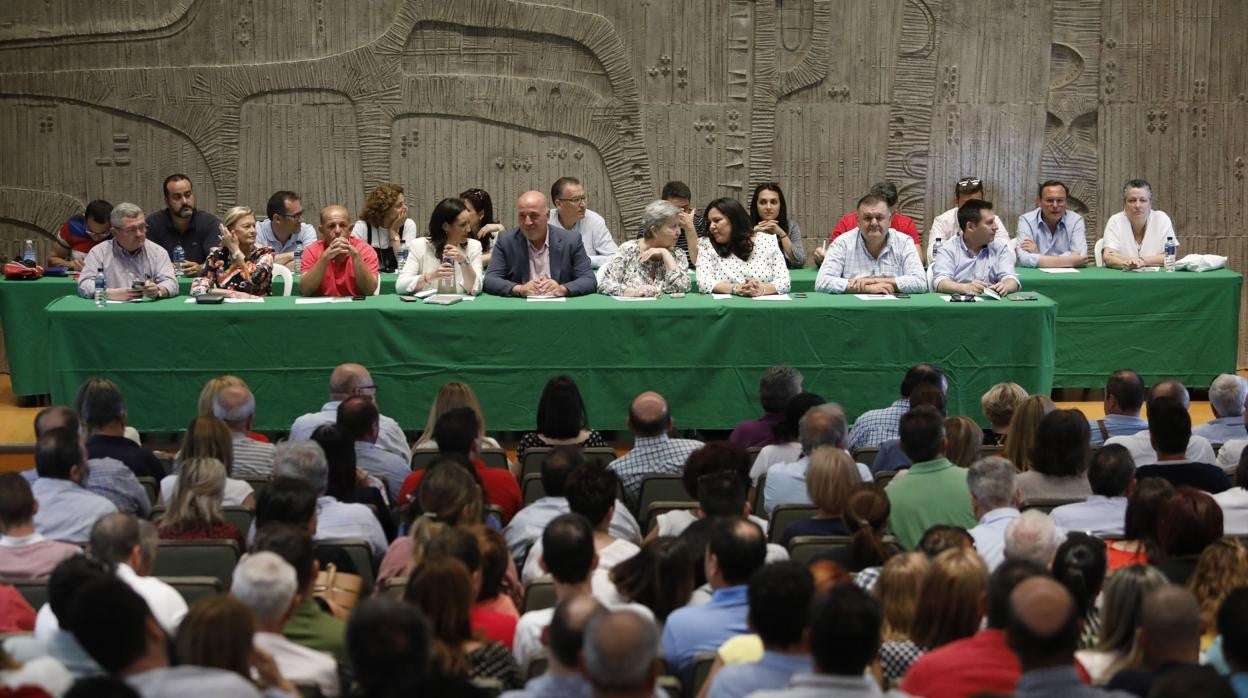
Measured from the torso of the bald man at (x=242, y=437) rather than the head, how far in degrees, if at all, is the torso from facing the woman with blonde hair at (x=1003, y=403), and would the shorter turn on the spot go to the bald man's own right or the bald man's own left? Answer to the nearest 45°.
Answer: approximately 90° to the bald man's own right

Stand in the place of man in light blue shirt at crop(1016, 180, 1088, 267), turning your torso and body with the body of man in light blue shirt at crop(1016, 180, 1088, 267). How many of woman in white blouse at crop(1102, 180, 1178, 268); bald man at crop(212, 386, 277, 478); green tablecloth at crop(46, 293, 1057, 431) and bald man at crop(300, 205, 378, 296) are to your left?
1

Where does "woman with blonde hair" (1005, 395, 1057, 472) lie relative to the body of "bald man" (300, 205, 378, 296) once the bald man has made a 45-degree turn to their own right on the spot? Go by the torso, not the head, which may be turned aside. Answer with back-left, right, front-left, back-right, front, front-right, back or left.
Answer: left

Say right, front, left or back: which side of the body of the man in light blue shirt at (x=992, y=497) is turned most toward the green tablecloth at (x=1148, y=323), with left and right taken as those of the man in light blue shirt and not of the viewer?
front

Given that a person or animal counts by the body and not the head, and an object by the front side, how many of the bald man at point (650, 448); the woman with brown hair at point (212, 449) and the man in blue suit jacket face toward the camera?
1

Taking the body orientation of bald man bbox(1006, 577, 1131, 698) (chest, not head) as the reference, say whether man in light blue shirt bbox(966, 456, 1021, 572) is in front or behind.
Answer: in front

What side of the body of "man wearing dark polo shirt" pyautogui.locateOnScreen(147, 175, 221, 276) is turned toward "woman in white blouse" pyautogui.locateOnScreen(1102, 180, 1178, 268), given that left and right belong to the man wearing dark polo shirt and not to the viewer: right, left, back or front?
left

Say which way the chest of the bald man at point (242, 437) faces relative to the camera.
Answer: away from the camera

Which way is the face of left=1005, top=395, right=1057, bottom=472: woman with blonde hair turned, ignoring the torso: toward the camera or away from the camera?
away from the camera

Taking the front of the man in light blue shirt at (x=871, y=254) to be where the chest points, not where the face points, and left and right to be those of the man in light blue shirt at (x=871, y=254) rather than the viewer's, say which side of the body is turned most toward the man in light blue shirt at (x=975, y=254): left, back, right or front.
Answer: left

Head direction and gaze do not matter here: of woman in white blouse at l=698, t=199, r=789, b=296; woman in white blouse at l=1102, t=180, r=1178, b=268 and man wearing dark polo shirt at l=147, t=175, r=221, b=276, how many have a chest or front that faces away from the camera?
0

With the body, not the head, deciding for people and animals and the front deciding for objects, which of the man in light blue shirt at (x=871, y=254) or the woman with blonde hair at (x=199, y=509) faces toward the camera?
the man in light blue shirt

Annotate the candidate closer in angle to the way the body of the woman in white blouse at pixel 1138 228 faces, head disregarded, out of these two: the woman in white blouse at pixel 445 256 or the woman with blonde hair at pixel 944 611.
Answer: the woman with blonde hair

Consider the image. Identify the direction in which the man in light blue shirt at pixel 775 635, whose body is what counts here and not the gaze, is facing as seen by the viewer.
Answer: away from the camera

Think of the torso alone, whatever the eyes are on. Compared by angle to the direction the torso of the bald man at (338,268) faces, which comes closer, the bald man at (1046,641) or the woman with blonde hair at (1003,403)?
the bald man

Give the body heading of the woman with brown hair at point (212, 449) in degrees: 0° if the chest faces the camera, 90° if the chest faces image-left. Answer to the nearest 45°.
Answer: approximately 180°

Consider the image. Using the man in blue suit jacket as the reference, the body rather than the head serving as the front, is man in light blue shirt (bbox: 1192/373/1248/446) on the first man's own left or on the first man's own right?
on the first man's own left

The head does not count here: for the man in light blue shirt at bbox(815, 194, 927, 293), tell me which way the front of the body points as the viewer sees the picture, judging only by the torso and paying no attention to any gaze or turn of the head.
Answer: toward the camera

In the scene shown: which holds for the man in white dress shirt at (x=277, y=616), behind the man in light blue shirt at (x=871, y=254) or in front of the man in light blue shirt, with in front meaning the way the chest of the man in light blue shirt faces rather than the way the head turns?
in front
